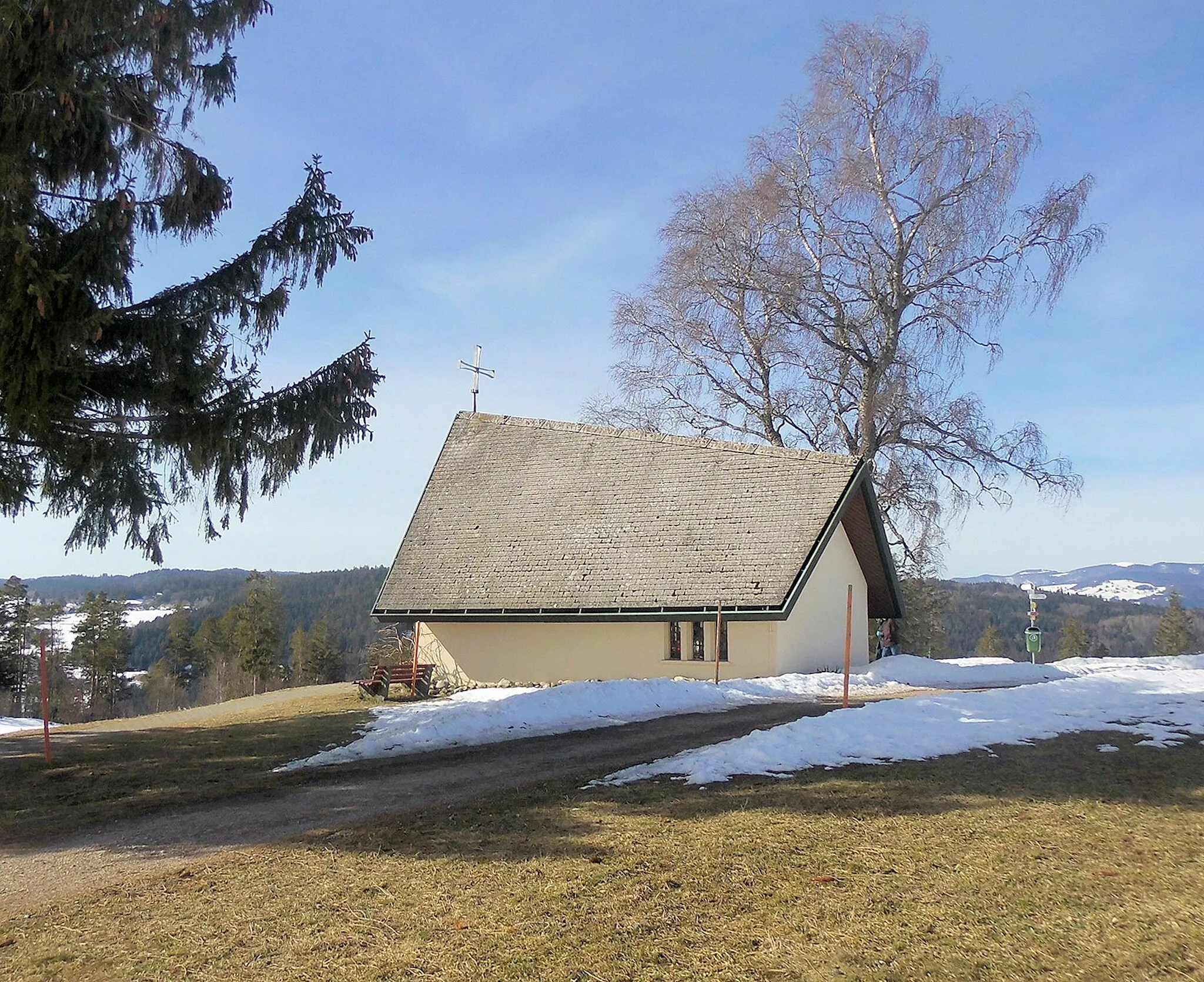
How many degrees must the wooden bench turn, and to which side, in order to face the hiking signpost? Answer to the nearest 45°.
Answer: approximately 135° to its right

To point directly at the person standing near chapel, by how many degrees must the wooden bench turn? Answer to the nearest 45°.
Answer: approximately 135° to its right

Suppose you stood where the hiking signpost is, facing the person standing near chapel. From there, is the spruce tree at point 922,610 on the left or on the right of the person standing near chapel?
right

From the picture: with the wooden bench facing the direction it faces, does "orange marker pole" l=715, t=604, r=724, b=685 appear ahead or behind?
behind
